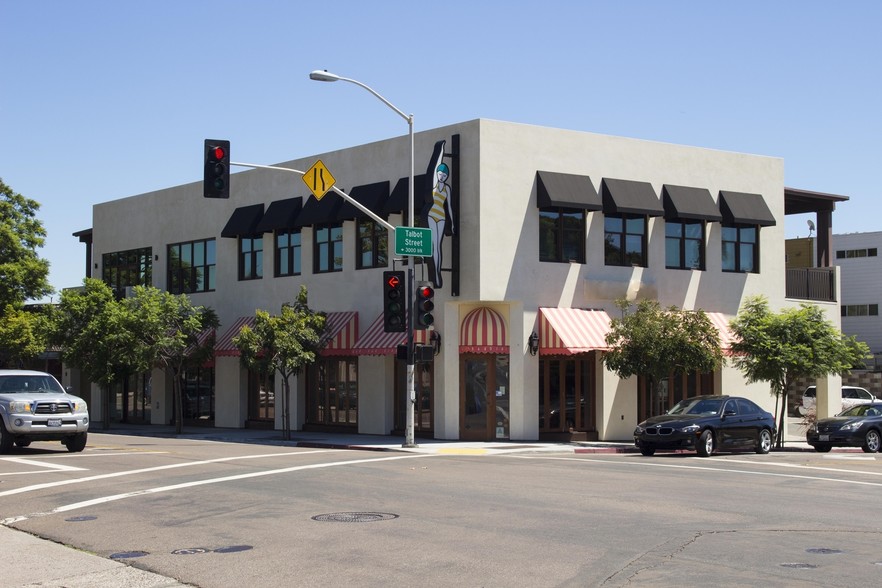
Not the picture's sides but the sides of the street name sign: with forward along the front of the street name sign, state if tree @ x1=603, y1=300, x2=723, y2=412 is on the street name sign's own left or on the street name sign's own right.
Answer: on the street name sign's own left

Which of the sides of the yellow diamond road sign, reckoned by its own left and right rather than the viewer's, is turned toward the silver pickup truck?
right

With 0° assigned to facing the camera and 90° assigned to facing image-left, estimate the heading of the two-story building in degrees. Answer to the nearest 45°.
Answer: approximately 0°

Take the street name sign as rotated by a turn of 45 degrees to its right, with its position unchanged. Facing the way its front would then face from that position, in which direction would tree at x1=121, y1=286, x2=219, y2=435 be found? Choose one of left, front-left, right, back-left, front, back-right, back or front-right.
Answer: right

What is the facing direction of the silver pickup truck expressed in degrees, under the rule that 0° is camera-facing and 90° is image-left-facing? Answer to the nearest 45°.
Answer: approximately 315°

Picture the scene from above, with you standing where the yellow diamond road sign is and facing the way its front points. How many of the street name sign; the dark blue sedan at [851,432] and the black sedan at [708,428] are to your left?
3

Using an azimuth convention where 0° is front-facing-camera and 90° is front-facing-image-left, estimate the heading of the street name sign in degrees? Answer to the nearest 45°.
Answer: approximately 0°

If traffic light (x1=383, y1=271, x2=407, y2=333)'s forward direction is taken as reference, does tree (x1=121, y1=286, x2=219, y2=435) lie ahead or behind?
behind

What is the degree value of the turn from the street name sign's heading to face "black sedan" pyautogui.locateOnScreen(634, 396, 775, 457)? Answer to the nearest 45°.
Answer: approximately 90° to its left

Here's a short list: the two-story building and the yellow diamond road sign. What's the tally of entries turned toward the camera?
2
